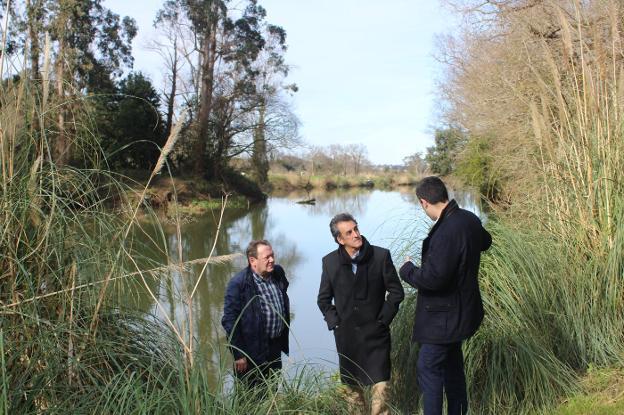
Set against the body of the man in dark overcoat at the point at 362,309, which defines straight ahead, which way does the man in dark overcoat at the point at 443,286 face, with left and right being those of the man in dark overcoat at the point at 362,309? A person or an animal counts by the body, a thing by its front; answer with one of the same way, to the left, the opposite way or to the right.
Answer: to the right

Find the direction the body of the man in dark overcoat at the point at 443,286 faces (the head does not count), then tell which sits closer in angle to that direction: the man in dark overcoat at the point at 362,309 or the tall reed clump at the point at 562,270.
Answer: the man in dark overcoat

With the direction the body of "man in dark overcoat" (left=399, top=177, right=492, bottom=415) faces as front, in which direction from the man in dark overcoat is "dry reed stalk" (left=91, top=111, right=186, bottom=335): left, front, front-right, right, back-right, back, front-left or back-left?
front-left

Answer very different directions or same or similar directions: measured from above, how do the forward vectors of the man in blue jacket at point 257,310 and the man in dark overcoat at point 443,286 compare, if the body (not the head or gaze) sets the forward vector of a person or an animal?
very different directions

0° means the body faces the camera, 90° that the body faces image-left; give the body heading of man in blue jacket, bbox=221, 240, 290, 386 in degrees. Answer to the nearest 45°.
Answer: approximately 315°

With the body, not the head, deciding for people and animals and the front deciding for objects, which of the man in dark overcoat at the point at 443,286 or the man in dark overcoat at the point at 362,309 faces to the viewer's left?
the man in dark overcoat at the point at 443,286

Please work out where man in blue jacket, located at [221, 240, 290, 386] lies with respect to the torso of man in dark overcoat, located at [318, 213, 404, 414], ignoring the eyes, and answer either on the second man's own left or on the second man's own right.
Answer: on the second man's own right

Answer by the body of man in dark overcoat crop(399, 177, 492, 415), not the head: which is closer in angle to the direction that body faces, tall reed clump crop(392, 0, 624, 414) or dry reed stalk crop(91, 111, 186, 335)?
the dry reed stalk

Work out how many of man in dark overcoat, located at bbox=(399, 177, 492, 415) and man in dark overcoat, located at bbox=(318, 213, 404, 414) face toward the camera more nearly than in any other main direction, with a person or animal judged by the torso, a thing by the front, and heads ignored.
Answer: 1

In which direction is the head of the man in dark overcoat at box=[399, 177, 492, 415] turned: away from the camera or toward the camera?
away from the camera

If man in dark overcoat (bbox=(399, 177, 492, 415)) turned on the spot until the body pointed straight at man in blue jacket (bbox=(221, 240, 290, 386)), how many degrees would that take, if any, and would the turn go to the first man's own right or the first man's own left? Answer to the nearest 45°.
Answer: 0° — they already face them

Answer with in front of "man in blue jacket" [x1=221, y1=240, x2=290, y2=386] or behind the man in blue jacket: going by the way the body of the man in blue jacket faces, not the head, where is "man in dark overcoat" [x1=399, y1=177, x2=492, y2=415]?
in front

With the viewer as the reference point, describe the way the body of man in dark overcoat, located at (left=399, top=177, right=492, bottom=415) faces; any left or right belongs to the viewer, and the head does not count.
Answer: facing to the left of the viewer
